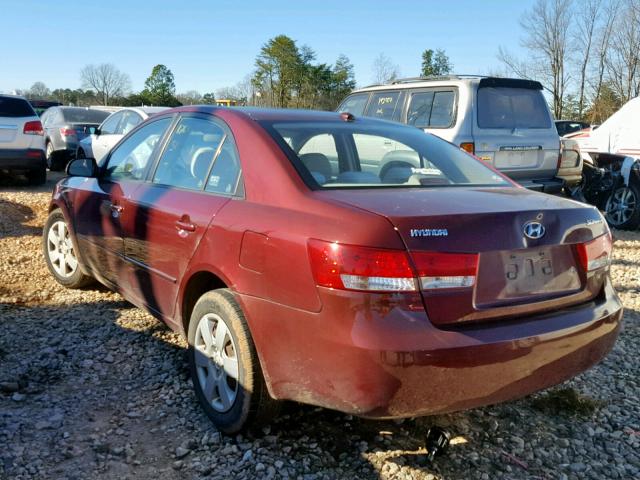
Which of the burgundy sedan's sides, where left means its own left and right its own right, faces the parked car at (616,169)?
right

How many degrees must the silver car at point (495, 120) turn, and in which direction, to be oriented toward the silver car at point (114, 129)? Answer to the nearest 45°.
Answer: approximately 45° to its left

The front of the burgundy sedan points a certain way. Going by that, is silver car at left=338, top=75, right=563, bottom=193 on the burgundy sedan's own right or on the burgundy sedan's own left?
on the burgundy sedan's own right

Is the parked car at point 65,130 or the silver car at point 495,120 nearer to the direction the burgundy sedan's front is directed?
the parked car

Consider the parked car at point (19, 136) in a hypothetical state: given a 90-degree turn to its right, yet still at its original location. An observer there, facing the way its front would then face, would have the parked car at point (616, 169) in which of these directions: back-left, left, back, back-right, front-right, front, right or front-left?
front-right

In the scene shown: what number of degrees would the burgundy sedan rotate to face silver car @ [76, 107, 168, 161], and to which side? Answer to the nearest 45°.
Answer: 0° — it already faces it

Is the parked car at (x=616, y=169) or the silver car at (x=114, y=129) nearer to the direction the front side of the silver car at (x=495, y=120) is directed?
the silver car

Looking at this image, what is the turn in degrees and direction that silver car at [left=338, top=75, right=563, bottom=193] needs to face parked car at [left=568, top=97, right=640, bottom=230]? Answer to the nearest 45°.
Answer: approximately 90° to its right

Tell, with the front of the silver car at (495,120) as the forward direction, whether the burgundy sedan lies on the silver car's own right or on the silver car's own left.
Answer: on the silver car's own left

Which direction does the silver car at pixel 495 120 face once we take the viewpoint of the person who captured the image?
facing away from the viewer and to the left of the viewer

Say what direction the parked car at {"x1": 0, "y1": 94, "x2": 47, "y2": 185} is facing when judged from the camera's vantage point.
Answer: facing away from the viewer

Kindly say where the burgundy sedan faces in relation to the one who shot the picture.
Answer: facing away from the viewer and to the left of the viewer
